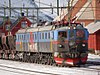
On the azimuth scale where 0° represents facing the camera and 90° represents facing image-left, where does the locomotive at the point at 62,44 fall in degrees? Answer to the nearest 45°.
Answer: approximately 315°
